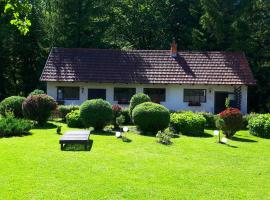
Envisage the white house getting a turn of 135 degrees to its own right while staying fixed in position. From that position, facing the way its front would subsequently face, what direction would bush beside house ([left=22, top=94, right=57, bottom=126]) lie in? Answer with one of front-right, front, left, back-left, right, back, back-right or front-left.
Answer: left

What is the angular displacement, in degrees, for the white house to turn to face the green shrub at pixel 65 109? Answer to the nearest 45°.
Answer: approximately 45° to its right

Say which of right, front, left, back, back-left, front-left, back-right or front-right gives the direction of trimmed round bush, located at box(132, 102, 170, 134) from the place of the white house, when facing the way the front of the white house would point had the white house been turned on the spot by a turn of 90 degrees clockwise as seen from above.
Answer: left

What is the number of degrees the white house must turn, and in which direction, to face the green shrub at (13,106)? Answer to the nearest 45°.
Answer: approximately 45° to its right

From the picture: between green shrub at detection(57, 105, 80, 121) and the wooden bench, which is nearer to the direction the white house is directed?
the wooden bench

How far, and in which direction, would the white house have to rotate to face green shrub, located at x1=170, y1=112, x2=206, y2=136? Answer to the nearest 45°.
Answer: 0° — it already faces it

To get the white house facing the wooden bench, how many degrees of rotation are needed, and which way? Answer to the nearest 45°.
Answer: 0° — it already faces it

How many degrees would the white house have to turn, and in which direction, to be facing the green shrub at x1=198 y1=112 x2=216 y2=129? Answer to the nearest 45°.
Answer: approximately 45° to its left

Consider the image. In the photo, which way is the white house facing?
toward the camera

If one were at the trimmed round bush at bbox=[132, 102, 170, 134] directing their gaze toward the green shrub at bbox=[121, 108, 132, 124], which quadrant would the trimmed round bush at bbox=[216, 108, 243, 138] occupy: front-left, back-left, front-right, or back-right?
back-right
